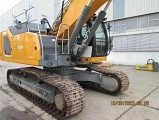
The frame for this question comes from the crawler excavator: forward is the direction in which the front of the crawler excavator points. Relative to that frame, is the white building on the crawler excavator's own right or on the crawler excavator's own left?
on the crawler excavator's own left

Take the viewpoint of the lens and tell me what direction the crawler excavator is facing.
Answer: facing the viewer and to the right of the viewer
